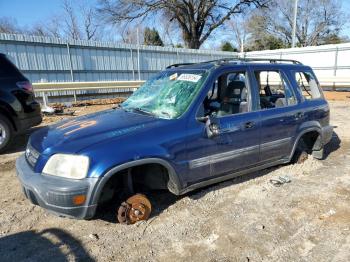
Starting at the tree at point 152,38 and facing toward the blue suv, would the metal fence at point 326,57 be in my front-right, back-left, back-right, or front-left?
front-left

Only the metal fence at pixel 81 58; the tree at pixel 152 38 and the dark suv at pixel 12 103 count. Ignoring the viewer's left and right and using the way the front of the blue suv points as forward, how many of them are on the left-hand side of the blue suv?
0

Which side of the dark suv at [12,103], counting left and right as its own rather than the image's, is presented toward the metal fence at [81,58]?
right

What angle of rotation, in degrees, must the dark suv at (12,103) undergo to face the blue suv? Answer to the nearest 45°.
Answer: approximately 135° to its left

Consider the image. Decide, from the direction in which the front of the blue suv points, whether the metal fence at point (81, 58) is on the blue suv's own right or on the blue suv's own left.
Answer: on the blue suv's own right

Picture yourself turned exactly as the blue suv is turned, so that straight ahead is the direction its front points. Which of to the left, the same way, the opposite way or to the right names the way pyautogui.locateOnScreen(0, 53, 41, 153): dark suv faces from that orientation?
the same way

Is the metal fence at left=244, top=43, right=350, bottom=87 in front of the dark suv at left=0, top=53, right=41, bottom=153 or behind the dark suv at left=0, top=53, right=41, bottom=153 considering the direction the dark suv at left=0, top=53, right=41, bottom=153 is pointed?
behind

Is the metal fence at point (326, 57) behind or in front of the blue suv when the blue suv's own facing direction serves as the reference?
behind

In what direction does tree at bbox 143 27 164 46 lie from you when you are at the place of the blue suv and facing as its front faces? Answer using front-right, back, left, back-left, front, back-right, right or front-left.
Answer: back-right

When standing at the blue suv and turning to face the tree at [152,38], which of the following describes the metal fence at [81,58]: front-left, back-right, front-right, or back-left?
front-left

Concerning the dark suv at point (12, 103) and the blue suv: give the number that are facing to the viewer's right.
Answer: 0

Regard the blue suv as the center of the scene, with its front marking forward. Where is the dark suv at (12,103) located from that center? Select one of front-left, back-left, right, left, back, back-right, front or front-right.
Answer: right

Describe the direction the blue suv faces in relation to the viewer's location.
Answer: facing the viewer and to the left of the viewer

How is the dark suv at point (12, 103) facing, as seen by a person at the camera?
facing to the left of the viewer
